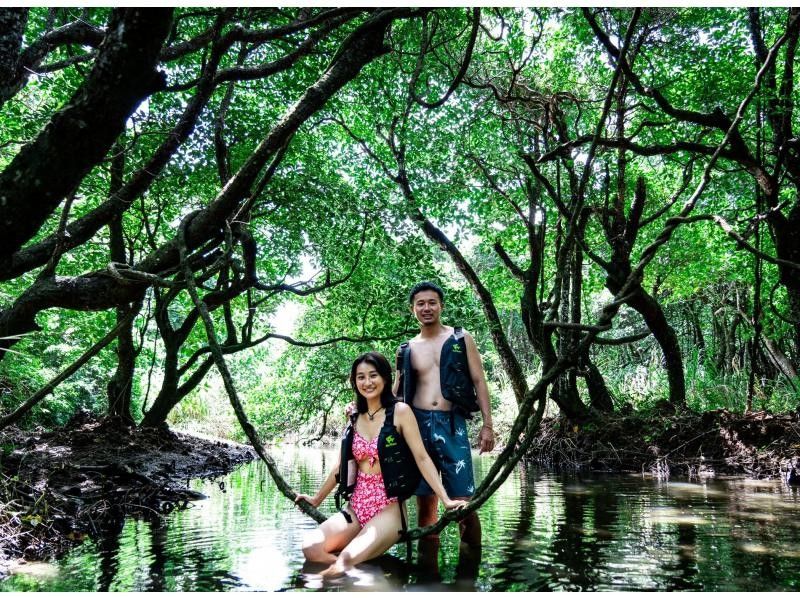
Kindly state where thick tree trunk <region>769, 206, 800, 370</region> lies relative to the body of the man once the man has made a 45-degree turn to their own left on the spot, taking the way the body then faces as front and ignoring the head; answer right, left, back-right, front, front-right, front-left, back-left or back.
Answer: left

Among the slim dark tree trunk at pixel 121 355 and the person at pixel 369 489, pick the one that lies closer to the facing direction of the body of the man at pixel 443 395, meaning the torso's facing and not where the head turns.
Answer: the person

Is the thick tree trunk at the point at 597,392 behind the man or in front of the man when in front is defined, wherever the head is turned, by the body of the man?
behind

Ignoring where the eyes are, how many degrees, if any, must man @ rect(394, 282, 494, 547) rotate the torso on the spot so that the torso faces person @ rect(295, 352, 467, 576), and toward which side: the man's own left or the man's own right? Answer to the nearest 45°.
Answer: approximately 45° to the man's own right

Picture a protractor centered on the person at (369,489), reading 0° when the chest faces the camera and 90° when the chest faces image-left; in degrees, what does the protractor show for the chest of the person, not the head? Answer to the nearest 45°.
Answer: approximately 45°

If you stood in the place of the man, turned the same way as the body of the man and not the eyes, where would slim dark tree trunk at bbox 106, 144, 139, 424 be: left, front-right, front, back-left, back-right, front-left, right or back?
back-right

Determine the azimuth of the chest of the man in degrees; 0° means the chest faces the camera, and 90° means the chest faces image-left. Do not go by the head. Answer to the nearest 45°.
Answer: approximately 0°

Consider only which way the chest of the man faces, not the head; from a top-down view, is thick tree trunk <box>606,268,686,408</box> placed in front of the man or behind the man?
behind

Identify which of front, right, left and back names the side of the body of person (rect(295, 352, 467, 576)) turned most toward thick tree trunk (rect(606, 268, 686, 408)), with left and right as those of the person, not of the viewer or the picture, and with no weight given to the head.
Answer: back

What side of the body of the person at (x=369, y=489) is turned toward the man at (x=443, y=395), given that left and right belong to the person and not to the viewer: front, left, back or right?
back

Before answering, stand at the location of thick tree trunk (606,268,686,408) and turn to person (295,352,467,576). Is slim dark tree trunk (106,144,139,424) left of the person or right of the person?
right

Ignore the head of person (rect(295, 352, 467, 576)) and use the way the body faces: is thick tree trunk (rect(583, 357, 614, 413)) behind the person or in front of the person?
behind
